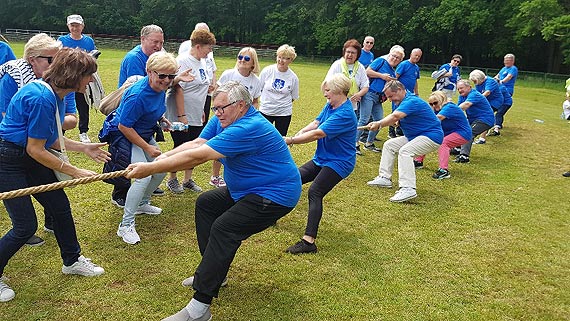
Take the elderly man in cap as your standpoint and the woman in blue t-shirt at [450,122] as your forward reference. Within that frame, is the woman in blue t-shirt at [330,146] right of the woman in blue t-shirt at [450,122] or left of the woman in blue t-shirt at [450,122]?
right

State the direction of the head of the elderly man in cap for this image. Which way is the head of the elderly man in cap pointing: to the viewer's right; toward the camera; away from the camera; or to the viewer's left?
toward the camera

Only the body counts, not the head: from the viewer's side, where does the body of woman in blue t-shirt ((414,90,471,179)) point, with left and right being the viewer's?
facing to the left of the viewer

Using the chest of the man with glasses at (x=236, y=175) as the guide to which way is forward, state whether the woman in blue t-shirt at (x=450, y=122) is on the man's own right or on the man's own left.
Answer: on the man's own right

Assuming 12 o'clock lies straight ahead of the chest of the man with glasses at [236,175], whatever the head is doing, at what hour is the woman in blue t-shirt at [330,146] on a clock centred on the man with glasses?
The woman in blue t-shirt is roughly at 4 o'clock from the man with glasses.

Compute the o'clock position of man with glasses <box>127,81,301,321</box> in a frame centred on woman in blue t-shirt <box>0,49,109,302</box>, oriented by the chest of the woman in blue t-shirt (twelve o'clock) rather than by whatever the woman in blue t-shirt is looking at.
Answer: The man with glasses is roughly at 1 o'clock from the woman in blue t-shirt.

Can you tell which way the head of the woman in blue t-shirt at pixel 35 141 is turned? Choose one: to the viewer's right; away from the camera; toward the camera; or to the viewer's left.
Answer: to the viewer's right

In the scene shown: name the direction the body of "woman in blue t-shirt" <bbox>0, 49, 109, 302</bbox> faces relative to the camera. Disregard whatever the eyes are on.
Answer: to the viewer's right

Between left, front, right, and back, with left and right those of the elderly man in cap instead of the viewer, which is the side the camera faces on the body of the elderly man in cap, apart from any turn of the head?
front

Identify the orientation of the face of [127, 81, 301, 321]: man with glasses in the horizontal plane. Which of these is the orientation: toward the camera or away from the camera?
toward the camera

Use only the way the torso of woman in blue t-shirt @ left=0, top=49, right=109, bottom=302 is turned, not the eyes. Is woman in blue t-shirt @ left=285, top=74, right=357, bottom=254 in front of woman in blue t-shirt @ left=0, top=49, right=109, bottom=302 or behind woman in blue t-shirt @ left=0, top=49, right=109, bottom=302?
in front

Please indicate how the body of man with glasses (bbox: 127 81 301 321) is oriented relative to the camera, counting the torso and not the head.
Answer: to the viewer's left

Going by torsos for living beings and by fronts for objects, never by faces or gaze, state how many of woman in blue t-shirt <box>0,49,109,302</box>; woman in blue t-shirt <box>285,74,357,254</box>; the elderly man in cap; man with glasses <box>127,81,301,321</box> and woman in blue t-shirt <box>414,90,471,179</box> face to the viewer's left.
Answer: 3

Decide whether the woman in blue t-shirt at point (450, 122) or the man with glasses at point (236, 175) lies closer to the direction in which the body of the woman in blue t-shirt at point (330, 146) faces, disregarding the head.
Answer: the man with glasses

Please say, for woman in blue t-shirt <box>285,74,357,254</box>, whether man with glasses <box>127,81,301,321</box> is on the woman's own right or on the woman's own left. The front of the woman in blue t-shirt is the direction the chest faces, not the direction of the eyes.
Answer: on the woman's own left

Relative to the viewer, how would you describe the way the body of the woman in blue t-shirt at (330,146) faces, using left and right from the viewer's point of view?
facing to the left of the viewer

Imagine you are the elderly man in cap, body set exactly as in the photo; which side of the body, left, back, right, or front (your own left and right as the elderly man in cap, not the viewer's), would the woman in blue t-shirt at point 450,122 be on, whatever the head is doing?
left
